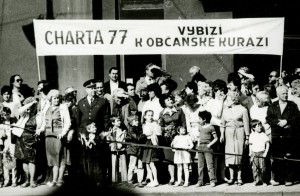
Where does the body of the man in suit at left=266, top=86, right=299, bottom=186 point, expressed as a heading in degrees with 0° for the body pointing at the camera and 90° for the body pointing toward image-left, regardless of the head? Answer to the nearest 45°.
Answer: approximately 0°

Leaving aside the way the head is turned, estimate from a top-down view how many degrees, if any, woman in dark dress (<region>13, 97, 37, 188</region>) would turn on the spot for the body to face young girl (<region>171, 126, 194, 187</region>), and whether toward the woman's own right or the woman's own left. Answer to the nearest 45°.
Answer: approximately 135° to the woman's own left

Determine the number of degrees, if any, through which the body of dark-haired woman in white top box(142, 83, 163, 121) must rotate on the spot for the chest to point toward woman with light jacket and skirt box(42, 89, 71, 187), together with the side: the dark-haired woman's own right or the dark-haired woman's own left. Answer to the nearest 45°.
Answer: approximately 45° to the dark-haired woman's own right

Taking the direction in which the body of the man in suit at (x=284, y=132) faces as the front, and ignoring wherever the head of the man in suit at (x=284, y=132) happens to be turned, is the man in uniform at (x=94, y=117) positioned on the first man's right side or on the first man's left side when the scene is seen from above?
on the first man's right side

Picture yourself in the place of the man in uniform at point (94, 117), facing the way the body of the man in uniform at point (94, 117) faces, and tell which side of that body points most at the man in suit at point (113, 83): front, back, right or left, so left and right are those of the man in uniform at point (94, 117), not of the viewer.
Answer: back

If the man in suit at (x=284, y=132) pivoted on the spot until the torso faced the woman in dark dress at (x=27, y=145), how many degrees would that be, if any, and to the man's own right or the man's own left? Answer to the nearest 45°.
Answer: approximately 90° to the man's own right

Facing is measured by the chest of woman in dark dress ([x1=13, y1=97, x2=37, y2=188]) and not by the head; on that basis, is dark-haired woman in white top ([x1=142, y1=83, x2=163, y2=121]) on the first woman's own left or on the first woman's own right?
on the first woman's own left

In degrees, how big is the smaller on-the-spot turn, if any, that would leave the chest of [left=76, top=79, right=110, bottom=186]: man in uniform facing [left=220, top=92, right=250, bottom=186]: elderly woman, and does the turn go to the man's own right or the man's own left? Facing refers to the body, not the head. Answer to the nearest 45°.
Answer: approximately 90° to the man's own left

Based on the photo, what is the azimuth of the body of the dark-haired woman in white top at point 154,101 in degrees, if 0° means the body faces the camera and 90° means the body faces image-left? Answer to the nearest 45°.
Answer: approximately 45°
